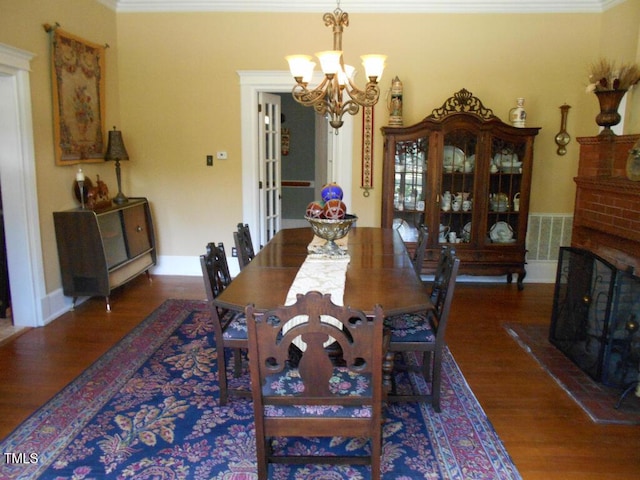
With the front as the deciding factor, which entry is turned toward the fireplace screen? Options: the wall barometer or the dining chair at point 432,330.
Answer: the wall barometer

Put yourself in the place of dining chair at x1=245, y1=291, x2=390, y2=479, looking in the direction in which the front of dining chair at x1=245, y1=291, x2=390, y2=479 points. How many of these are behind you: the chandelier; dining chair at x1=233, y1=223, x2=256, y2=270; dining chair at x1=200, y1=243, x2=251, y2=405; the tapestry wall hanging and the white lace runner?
0

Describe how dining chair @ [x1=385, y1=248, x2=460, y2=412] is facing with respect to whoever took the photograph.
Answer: facing to the left of the viewer

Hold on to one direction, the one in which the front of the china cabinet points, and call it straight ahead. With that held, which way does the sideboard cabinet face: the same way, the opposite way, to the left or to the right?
to the left

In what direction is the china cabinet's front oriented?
toward the camera

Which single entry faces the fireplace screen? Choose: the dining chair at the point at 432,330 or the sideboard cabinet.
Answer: the sideboard cabinet

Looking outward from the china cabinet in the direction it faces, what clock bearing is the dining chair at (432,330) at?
The dining chair is roughly at 12 o'clock from the china cabinet.

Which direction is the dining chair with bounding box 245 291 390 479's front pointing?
away from the camera

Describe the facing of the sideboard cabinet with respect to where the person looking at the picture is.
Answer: facing the viewer and to the right of the viewer

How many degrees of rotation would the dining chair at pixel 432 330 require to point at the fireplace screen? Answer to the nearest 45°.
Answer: approximately 135° to its right

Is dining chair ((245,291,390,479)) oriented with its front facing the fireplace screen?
no

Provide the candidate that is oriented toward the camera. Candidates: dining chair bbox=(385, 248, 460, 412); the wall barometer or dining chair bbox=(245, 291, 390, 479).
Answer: the wall barometer

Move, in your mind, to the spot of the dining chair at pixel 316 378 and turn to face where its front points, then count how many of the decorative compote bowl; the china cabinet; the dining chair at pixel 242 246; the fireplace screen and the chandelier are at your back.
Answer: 0

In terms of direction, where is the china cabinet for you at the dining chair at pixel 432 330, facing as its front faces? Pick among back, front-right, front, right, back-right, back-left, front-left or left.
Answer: right

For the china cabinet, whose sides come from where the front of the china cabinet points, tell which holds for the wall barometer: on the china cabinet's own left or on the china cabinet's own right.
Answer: on the china cabinet's own left

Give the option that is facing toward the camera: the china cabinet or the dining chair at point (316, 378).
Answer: the china cabinet

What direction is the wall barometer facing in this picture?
toward the camera

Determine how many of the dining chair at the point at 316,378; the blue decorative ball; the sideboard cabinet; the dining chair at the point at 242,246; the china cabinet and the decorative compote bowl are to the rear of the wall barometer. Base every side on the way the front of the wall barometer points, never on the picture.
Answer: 0

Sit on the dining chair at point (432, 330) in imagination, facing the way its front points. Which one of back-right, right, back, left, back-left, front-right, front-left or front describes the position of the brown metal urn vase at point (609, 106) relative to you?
back-right

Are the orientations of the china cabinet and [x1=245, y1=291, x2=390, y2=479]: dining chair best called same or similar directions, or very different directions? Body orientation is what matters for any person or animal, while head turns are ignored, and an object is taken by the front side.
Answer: very different directions

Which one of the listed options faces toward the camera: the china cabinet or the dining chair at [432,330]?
the china cabinet
